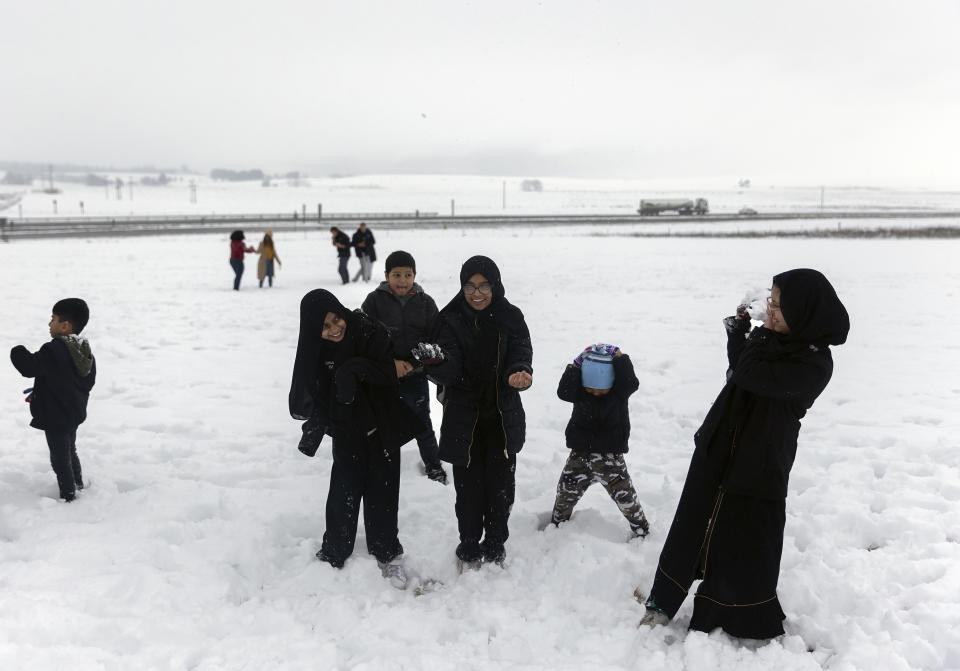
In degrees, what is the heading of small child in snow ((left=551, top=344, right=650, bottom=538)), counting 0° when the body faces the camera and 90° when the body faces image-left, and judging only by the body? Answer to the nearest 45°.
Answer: approximately 0°

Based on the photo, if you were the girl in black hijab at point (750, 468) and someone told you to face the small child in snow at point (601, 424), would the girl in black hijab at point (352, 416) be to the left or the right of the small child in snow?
left

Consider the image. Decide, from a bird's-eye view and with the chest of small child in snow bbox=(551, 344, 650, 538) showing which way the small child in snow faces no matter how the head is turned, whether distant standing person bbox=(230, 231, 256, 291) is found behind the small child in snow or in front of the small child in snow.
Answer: behind

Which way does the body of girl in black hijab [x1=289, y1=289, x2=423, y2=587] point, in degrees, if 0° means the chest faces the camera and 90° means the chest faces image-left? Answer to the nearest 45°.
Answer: approximately 0°

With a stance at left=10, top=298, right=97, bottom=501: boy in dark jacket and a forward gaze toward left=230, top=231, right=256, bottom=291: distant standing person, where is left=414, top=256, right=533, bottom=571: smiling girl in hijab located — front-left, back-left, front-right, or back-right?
back-right

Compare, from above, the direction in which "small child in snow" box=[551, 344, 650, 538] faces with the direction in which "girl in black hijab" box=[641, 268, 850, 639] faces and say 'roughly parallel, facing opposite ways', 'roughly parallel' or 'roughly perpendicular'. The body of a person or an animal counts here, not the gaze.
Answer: roughly perpendicular
